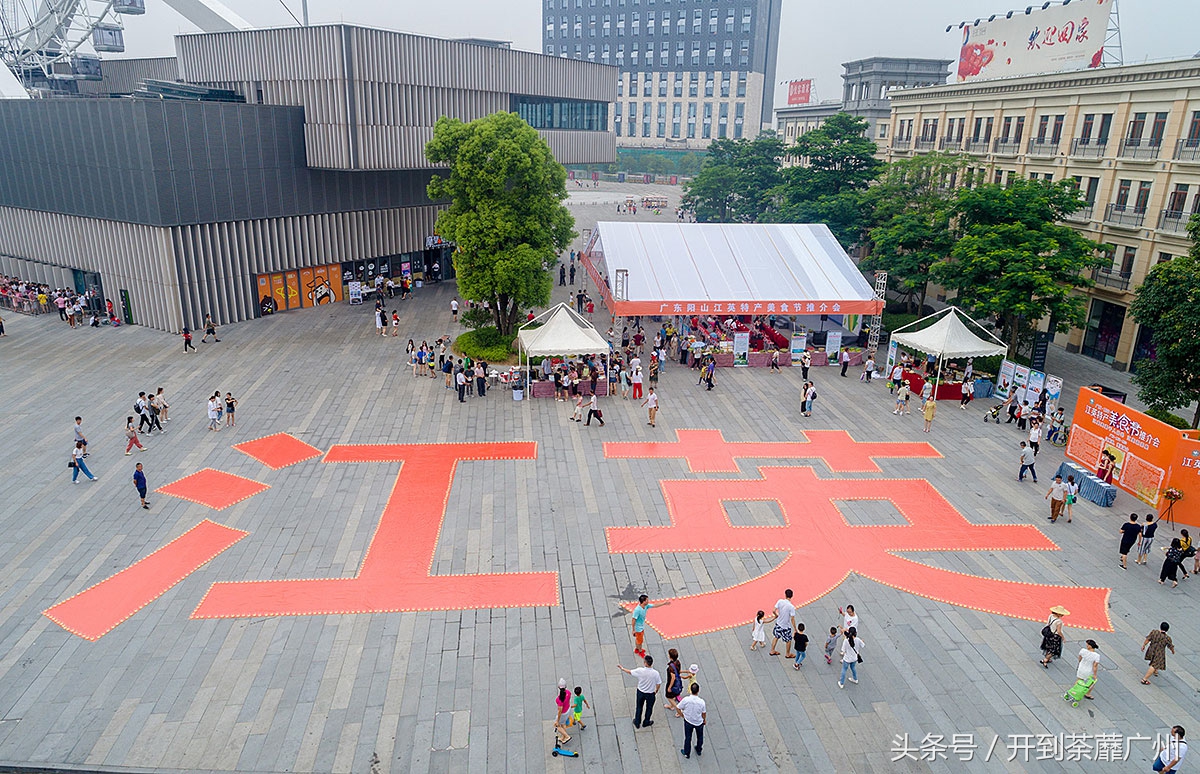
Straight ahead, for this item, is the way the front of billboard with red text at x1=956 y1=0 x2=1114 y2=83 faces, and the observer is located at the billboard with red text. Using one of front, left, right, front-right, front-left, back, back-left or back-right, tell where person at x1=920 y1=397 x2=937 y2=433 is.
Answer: front-left

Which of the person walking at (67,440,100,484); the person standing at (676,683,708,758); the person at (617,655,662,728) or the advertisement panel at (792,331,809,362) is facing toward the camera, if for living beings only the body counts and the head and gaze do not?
the advertisement panel

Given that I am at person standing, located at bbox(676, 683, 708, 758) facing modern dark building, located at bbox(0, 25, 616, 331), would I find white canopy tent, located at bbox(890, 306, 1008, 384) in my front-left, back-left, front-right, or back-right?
front-right

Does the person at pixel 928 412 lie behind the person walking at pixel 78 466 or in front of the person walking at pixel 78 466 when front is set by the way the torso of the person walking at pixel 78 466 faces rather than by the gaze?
in front

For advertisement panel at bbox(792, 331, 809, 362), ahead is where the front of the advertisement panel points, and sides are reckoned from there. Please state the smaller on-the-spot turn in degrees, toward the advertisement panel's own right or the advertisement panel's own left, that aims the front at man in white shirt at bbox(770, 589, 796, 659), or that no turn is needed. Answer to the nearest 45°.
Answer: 0° — it already faces them

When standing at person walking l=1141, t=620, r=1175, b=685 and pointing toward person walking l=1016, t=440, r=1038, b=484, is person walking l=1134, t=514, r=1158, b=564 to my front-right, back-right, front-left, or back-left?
front-right

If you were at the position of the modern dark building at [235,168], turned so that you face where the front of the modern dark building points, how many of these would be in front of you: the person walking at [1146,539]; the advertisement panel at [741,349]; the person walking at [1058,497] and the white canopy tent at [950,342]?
4

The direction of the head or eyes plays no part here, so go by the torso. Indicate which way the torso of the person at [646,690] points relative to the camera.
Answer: away from the camera

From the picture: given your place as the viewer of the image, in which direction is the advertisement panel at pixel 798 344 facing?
facing the viewer

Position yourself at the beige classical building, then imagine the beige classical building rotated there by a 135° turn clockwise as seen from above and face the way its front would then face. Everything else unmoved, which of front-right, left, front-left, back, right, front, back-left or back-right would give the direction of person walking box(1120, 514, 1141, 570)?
back

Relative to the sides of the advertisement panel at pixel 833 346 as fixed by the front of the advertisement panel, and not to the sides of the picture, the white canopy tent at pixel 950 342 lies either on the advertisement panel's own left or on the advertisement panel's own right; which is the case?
on the advertisement panel's own left

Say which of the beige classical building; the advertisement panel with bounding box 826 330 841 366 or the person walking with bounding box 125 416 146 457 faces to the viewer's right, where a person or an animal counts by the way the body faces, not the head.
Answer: the person walking

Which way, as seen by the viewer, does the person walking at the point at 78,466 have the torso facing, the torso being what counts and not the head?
to the viewer's right

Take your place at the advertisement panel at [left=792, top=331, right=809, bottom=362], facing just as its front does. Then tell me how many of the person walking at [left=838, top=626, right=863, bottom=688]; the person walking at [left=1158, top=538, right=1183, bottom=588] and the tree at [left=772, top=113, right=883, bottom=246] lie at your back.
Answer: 1
